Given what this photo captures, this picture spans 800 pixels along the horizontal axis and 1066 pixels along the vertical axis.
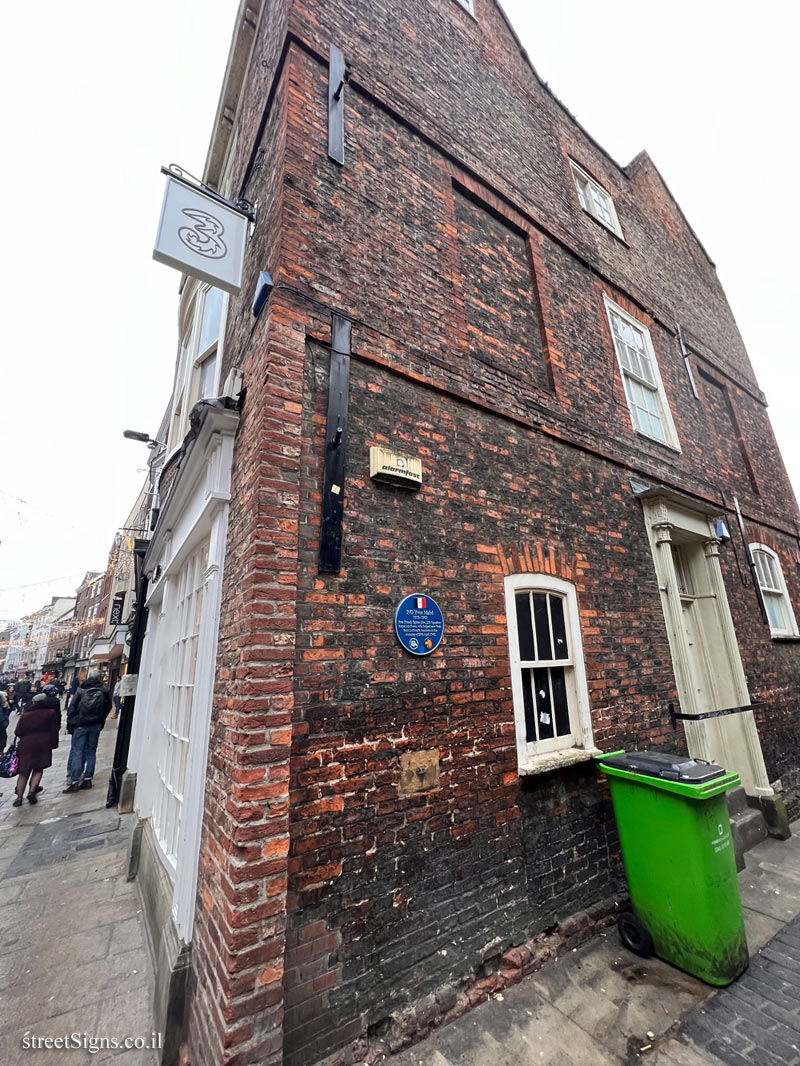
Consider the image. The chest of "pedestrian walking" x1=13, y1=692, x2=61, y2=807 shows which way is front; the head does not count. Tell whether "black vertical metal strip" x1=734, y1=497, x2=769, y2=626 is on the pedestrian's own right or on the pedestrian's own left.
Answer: on the pedestrian's own right

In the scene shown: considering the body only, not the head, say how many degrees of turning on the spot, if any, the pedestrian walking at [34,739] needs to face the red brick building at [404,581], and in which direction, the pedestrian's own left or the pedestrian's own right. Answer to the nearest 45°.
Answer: approximately 180°

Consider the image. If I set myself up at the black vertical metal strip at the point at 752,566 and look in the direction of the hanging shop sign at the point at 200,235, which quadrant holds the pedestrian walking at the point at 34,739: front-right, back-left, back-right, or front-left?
front-right

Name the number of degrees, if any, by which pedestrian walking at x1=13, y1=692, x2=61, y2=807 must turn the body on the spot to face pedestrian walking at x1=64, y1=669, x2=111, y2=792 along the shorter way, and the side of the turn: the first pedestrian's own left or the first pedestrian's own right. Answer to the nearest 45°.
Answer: approximately 45° to the first pedestrian's own right

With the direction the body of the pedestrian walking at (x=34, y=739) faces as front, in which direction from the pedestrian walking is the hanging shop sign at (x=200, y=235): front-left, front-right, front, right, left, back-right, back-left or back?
back

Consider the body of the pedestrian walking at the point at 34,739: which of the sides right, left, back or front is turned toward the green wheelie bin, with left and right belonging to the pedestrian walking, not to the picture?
back
